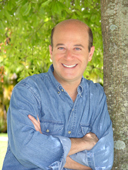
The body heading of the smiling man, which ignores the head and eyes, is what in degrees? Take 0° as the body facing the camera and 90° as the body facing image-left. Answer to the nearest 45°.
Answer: approximately 315°

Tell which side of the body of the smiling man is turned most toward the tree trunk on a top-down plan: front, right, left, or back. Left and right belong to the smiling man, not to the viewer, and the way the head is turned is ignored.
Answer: left
